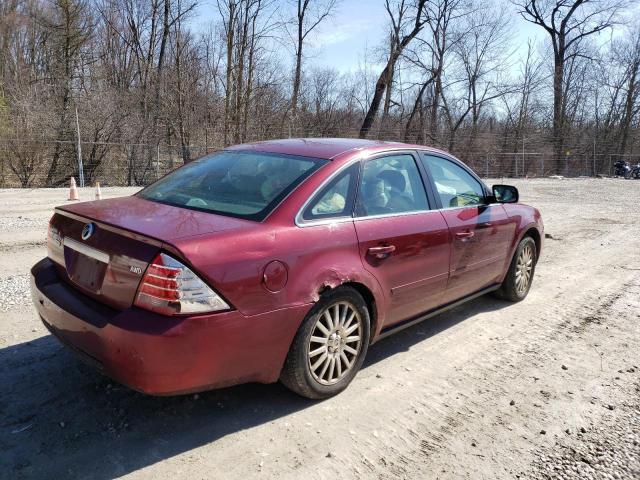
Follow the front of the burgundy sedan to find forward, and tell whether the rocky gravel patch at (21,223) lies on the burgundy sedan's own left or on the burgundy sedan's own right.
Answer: on the burgundy sedan's own left

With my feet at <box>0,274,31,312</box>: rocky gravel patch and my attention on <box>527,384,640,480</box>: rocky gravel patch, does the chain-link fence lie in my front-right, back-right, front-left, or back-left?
back-left

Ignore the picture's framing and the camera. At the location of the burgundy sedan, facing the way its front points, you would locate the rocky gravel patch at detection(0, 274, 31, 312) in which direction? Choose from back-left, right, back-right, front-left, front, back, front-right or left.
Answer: left

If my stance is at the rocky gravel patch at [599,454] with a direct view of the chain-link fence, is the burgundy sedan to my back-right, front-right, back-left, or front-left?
front-left

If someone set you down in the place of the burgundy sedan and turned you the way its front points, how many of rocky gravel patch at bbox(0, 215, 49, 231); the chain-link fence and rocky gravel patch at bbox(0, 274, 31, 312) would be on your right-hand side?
0

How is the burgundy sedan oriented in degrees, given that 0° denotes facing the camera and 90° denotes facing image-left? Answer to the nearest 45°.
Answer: approximately 225°
